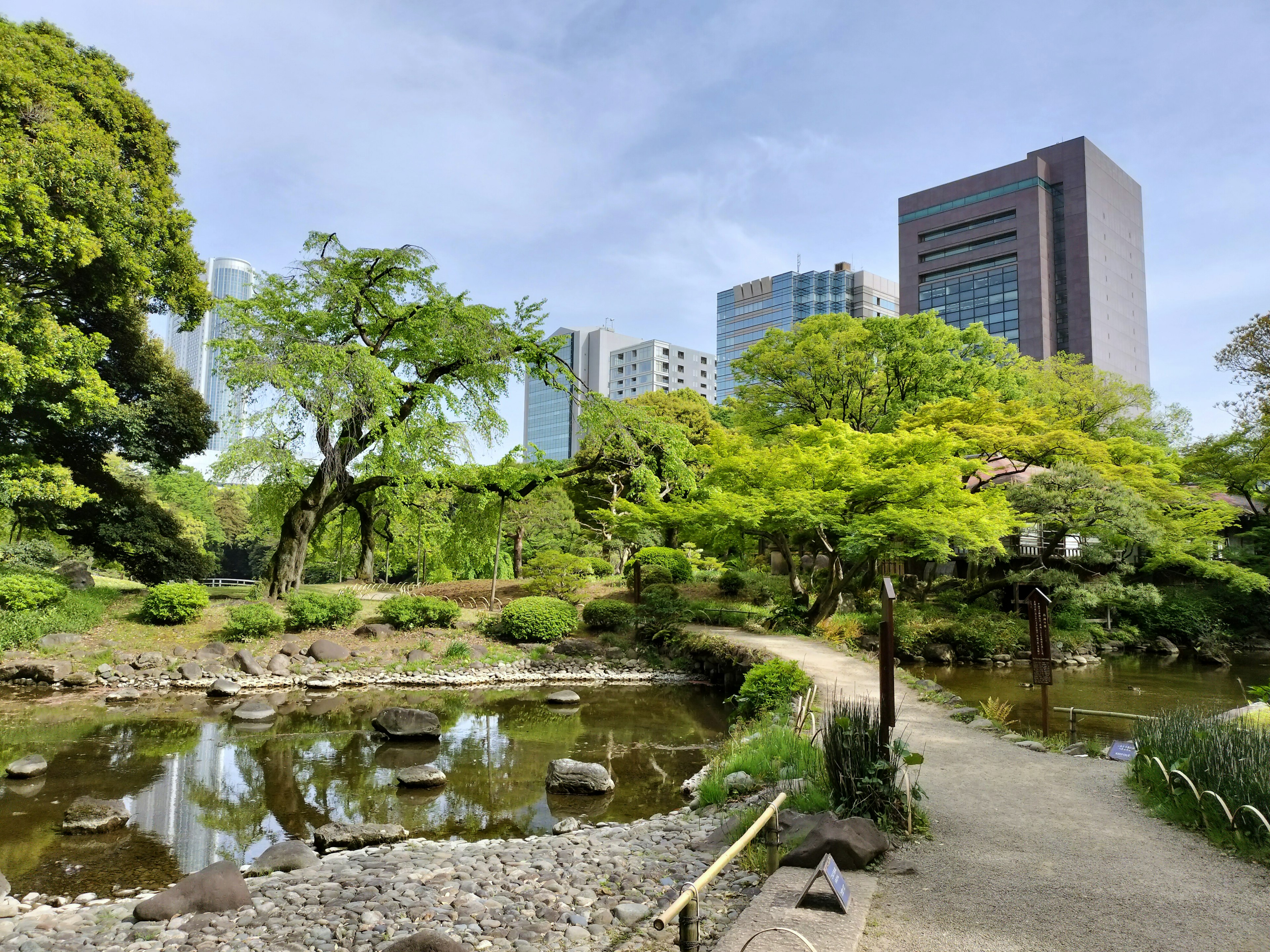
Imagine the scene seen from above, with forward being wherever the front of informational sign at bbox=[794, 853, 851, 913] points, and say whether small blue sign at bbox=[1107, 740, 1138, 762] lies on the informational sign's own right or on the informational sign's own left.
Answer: on the informational sign's own left
